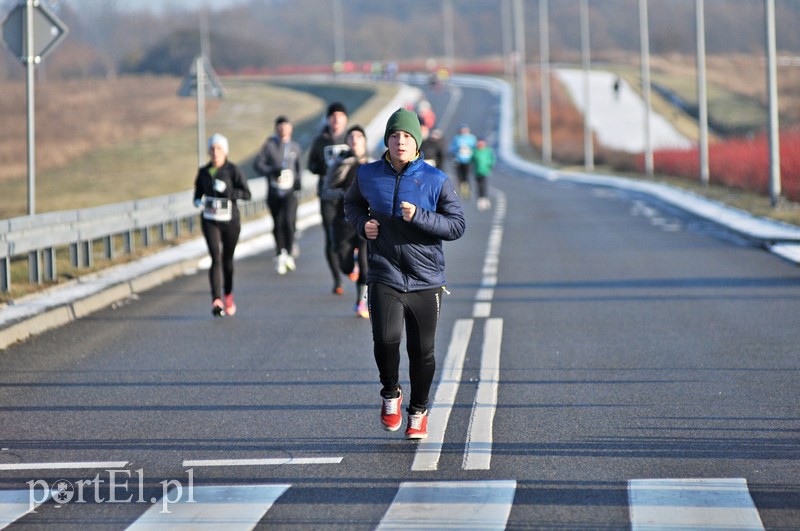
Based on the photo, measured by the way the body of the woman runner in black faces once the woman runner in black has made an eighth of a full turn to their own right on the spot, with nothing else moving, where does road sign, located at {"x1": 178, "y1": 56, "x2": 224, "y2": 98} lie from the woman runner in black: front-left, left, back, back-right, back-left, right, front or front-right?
back-right

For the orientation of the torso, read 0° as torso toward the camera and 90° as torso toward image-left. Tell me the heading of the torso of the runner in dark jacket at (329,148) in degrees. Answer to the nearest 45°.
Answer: approximately 0°

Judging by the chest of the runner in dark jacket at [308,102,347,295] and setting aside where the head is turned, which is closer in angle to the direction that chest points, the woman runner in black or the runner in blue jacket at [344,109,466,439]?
the runner in blue jacket

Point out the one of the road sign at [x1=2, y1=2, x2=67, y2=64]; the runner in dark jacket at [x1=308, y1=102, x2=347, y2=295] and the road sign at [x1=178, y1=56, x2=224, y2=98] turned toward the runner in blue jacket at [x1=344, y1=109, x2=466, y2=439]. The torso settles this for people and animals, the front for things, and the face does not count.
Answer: the runner in dark jacket

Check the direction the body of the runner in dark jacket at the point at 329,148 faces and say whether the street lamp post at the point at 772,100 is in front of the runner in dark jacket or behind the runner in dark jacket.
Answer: behind
